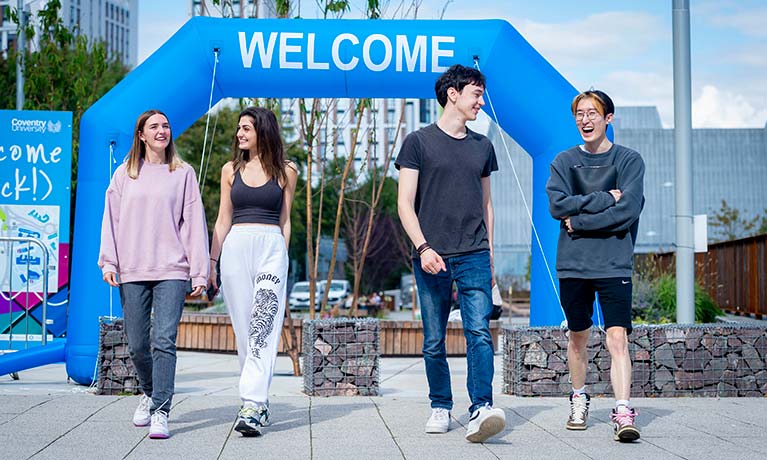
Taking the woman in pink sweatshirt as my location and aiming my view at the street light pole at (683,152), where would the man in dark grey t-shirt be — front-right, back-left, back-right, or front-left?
front-right

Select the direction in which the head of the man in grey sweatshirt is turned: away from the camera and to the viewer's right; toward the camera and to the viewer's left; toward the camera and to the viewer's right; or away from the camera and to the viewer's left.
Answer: toward the camera and to the viewer's left

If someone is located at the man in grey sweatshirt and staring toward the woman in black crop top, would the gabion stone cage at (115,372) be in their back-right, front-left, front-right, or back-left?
front-right

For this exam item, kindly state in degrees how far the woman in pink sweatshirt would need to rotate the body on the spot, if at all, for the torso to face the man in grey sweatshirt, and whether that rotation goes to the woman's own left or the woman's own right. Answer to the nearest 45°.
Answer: approximately 90° to the woman's own left

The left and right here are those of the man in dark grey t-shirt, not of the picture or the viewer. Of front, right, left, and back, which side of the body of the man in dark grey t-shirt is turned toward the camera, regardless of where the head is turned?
front

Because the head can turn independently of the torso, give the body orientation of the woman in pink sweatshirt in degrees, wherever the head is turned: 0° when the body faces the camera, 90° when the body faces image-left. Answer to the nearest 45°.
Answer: approximately 0°

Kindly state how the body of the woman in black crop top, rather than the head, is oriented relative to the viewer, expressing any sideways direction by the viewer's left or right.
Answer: facing the viewer

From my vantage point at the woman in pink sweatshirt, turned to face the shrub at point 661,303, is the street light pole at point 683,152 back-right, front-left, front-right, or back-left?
front-right

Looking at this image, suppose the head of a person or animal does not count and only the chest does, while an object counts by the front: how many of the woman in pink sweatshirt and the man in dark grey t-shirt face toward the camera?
2

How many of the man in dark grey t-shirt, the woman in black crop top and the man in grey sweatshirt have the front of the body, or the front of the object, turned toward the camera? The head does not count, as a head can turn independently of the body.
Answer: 3

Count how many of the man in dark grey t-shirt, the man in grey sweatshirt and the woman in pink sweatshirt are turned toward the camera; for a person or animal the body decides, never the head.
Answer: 3

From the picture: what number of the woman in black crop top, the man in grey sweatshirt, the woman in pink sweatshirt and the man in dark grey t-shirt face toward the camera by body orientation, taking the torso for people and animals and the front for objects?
4

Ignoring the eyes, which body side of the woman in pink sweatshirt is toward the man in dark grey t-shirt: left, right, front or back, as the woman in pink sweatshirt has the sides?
left
